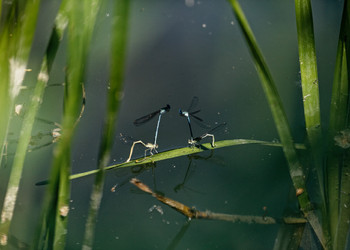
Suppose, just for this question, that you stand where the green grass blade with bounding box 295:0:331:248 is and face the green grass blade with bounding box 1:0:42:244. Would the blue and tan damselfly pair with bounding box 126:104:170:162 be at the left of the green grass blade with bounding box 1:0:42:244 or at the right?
right

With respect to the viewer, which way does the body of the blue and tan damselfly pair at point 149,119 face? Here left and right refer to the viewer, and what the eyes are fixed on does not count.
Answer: facing to the right of the viewer

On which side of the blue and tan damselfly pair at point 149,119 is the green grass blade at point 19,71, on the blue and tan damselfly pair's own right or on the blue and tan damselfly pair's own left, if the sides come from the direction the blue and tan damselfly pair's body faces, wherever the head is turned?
on the blue and tan damselfly pair's own right

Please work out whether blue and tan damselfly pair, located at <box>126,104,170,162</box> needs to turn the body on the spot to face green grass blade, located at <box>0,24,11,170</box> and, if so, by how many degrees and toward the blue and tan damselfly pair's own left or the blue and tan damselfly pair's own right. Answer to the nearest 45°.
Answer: approximately 135° to the blue and tan damselfly pair's own right
